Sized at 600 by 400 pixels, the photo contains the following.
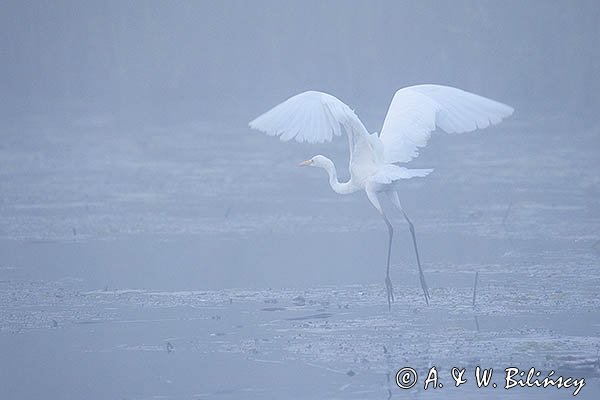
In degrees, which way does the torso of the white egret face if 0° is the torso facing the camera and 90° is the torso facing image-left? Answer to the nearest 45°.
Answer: approximately 135°
